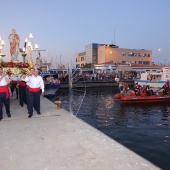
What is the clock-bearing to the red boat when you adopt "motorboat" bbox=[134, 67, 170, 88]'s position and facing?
The red boat is roughly at 9 o'clock from the motorboat.

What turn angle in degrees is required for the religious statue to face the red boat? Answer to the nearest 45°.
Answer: approximately 90° to its left

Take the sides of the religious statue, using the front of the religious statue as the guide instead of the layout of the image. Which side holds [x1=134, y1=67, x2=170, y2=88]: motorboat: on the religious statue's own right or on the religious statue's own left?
on the religious statue's own left

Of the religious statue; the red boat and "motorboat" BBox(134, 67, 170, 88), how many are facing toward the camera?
1

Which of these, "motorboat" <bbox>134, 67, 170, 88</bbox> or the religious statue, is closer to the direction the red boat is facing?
the religious statue

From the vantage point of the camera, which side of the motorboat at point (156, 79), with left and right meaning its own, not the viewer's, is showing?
left

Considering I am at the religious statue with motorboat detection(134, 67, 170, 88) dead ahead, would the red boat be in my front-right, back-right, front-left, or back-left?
front-right

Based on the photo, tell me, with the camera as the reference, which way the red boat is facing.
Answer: facing to the left of the viewer

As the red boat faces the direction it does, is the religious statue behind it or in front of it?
in front

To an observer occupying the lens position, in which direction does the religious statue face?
facing the viewer

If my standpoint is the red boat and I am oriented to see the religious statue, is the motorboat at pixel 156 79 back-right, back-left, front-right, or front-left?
back-right

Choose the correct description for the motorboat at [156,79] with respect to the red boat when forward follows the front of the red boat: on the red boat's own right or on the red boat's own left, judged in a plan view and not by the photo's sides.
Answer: on the red boat's own right
